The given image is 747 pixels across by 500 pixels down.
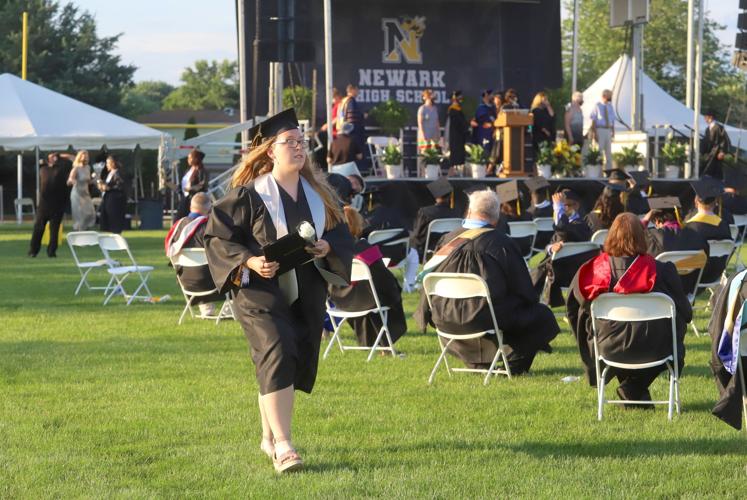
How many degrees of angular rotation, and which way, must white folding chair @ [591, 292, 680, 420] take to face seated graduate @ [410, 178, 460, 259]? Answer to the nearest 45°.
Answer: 0° — it already faces them

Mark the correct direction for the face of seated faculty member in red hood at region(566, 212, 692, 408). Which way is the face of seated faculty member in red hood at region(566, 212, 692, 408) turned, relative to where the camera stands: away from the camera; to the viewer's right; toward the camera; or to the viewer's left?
away from the camera

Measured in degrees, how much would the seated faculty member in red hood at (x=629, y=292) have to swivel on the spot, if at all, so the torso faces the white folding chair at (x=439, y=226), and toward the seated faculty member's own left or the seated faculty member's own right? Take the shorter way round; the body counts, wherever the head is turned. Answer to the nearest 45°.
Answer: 0° — they already face it

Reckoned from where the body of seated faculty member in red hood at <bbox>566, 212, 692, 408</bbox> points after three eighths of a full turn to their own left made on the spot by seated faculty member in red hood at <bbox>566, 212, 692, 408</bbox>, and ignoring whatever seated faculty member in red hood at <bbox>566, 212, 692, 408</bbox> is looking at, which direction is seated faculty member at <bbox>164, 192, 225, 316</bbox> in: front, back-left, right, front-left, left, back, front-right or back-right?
right

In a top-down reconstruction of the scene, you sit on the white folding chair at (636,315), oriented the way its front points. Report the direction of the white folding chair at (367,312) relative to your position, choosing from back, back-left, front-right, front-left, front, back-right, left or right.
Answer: front-left

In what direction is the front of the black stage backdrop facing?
toward the camera

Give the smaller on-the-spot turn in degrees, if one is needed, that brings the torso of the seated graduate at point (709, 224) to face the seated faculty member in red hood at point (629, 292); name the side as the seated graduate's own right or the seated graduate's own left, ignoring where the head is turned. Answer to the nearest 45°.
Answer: approximately 180°

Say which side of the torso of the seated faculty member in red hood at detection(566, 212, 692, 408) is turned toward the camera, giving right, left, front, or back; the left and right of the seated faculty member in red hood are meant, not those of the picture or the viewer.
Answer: back

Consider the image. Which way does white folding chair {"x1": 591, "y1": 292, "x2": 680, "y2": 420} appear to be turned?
away from the camera

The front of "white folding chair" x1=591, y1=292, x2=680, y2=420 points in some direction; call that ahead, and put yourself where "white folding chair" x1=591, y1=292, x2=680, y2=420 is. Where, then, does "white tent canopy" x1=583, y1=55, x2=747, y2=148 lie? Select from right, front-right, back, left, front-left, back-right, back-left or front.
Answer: front

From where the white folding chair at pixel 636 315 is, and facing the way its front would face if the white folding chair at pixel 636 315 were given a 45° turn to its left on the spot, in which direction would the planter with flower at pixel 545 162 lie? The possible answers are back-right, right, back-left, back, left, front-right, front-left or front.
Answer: front-right

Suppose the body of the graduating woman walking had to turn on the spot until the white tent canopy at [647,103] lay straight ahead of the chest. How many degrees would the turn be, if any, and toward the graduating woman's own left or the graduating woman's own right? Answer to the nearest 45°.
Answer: approximately 135° to the graduating woman's own left

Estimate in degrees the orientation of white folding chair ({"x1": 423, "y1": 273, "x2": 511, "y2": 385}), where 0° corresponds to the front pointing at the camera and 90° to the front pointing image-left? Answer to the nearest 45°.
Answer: approximately 225°
